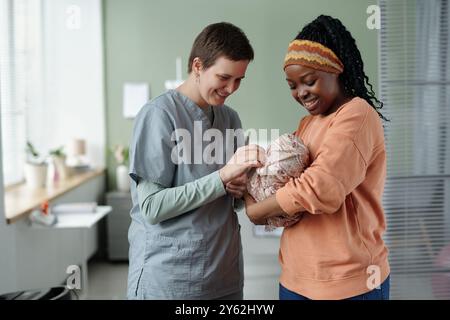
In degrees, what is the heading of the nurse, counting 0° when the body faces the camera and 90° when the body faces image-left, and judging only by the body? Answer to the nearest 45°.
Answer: approximately 315°

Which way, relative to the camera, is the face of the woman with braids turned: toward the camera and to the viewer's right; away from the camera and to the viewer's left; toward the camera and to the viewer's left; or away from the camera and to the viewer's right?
toward the camera and to the viewer's left

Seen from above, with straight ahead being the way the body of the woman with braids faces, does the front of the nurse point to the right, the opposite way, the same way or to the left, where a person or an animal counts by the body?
to the left

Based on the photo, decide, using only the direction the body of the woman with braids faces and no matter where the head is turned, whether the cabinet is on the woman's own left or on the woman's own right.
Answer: on the woman's own right

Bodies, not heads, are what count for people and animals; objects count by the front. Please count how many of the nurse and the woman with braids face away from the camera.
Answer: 0

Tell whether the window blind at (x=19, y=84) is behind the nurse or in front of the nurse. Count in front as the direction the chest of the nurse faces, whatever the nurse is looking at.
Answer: behind

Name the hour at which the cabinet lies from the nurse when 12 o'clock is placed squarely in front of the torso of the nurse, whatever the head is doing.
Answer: The cabinet is roughly at 7 o'clock from the nurse.
